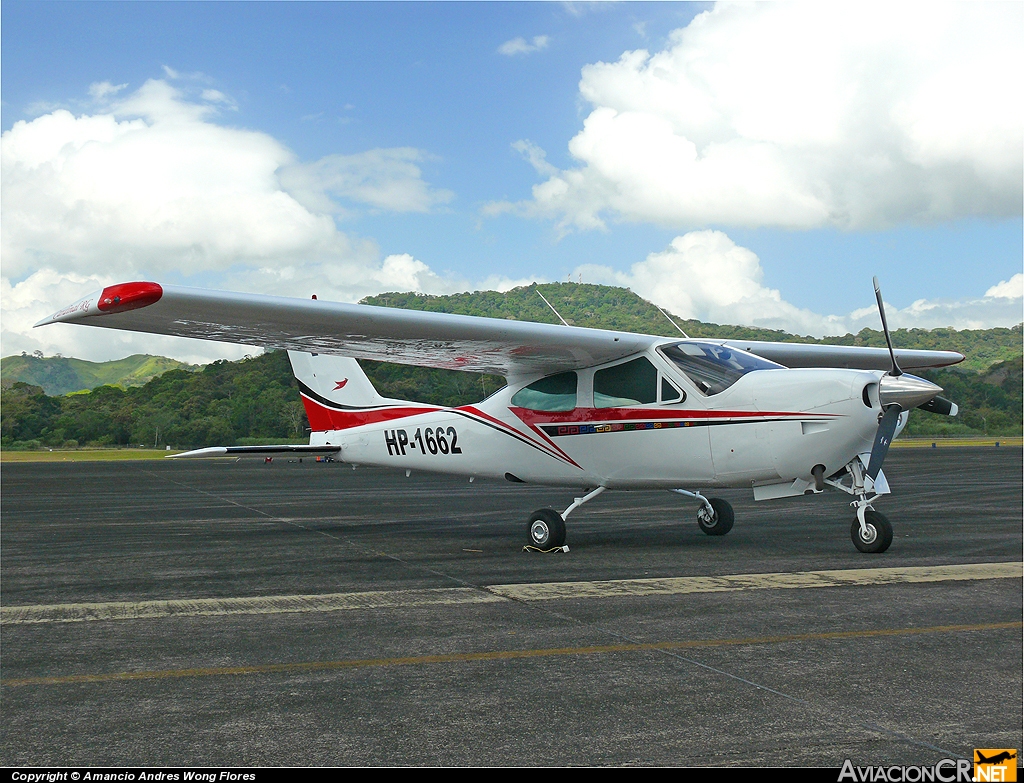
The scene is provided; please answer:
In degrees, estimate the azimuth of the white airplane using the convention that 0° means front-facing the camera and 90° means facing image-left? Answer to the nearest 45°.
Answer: approximately 315°
